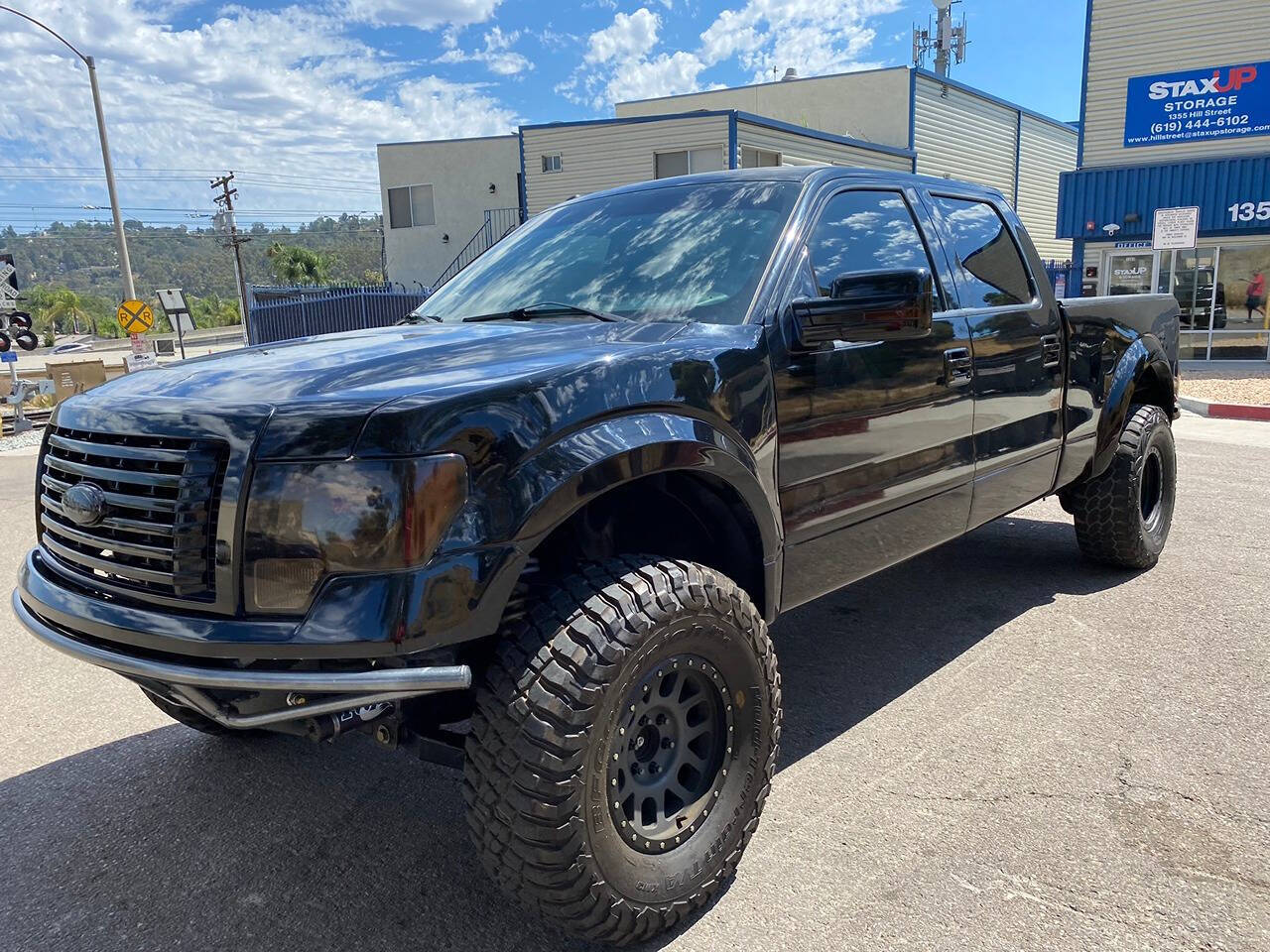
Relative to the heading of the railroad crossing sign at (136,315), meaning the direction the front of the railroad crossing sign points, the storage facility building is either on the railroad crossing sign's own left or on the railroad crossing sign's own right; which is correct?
on the railroad crossing sign's own left

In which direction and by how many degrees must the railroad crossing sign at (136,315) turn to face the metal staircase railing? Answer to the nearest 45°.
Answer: approximately 135° to its left

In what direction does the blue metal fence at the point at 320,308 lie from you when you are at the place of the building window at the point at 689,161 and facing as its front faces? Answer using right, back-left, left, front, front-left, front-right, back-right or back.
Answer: front-right

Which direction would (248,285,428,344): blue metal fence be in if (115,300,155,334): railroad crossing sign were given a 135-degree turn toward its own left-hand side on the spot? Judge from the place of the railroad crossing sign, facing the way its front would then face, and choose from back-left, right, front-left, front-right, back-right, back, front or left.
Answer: front

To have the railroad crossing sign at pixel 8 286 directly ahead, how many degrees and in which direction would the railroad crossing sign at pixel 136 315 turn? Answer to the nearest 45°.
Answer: approximately 45° to its right

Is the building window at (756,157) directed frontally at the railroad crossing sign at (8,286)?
no

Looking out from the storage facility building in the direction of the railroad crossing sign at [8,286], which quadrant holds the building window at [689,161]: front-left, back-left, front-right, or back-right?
front-right

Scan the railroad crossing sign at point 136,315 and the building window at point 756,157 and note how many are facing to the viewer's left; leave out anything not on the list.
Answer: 0

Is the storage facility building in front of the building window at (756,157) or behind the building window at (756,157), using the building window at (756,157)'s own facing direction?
in front

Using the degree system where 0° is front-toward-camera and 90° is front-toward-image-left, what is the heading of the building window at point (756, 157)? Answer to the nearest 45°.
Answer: approximately 315°

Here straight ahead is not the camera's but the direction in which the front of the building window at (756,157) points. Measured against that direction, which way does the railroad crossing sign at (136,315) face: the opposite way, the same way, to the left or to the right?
the same way

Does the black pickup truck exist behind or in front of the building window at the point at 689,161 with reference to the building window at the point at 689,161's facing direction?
in front

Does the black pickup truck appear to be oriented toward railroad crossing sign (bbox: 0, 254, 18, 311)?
no

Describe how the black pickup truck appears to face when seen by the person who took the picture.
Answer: facing the viewer and to the left of the viewer

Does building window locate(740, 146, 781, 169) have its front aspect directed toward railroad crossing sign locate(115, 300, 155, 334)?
no

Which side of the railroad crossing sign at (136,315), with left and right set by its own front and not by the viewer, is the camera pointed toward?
front

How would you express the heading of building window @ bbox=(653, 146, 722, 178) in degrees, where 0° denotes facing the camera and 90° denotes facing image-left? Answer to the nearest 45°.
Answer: approximately 45°

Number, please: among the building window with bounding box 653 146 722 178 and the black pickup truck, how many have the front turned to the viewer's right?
0

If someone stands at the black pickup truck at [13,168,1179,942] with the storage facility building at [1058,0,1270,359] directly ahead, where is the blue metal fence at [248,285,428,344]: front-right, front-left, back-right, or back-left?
front-left
